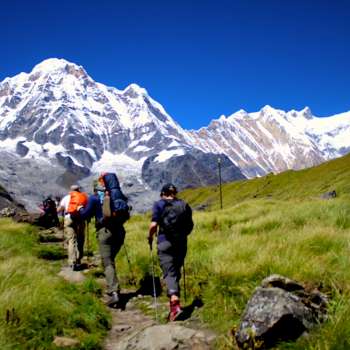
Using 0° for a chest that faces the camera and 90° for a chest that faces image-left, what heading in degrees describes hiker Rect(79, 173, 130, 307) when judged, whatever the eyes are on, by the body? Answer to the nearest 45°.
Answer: approximately 135°

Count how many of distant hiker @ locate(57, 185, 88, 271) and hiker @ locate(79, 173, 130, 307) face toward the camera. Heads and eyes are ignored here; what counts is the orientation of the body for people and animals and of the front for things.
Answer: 0

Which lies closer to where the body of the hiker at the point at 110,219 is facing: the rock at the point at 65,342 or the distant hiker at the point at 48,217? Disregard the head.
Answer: the distant hiker

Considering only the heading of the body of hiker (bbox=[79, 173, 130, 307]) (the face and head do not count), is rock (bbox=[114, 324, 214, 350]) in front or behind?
behind

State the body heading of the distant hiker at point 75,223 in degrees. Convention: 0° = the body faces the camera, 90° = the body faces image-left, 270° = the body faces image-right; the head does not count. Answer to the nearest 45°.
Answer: approximately 135°

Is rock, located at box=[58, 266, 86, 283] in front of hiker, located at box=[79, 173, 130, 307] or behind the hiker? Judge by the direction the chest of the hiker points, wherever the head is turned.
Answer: in front

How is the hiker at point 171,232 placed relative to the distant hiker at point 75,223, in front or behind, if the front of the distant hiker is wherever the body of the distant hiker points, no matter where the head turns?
behind

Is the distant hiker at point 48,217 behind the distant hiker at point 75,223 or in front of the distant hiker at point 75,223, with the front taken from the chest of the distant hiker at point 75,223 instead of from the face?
in front

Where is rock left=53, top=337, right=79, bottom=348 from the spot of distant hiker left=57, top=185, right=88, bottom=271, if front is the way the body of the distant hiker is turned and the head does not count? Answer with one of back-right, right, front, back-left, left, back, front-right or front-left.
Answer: back-left

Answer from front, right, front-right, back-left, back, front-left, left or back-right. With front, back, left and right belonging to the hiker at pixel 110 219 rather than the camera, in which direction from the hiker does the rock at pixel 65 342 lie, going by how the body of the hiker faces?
back-left

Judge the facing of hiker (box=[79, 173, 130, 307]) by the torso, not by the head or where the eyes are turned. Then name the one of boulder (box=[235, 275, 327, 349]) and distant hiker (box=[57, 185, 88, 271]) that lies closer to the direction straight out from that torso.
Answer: the distant hiker
